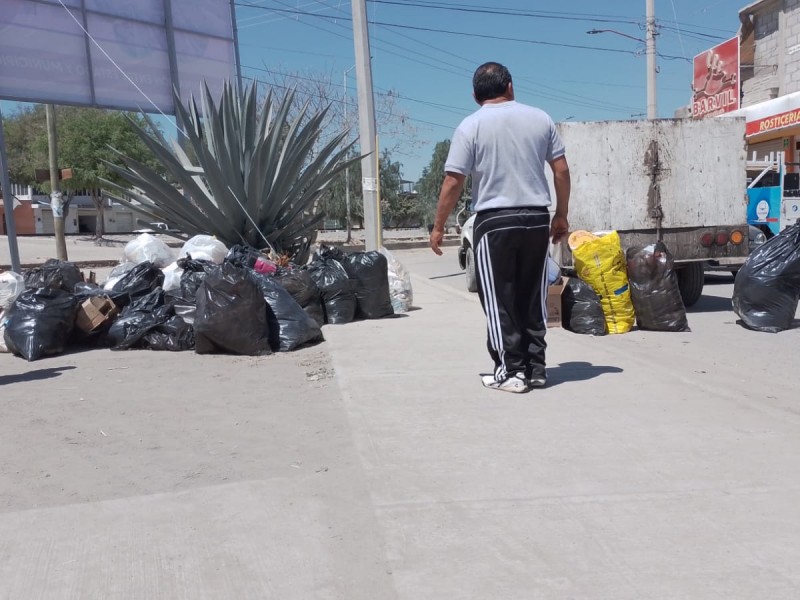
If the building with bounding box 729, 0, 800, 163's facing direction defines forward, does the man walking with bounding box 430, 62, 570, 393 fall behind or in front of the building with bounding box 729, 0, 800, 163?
in front

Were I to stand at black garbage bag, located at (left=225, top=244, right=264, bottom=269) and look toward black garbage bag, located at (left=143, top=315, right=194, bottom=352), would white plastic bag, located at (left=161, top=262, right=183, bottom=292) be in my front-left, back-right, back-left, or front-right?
front-right

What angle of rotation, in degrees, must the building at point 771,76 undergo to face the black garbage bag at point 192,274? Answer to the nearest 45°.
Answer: approximately 45° to its left

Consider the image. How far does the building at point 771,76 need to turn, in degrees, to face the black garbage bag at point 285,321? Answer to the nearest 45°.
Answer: approximately 45° to its left

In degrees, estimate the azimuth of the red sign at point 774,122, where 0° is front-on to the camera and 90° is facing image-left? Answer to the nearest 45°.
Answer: approximately 45°

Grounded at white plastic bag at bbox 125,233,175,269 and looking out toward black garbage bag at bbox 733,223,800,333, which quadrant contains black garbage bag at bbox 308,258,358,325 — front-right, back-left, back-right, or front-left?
front-right

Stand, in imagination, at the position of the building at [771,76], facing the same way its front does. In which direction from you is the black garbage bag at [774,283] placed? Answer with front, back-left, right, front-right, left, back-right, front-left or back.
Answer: front-left

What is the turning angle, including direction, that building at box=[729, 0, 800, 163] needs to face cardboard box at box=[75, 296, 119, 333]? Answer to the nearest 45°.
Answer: approximately 45° to its left

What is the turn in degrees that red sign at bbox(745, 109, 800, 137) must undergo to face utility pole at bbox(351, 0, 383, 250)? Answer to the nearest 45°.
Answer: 0° — it already faces it

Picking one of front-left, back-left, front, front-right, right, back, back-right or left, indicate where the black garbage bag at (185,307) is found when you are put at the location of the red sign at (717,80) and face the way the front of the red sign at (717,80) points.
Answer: front-left

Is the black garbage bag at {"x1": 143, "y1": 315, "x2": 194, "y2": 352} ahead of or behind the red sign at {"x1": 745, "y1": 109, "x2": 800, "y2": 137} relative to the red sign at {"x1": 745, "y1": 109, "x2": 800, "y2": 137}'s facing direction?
ahead

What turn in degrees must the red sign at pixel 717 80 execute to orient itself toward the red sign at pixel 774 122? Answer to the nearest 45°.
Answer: approximately 45° to its left

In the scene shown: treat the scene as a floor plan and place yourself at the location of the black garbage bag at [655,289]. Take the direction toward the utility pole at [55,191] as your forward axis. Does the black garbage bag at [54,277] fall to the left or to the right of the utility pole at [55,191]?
left

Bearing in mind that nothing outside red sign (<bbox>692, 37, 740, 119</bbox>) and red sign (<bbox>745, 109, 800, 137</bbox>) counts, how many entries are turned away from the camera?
0

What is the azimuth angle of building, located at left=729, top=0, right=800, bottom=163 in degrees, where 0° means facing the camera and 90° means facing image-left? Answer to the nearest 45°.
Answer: approximately 45°

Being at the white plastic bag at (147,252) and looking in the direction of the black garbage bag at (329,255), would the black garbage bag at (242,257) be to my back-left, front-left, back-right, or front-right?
front-right

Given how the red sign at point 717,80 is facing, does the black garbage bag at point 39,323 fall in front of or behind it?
in front

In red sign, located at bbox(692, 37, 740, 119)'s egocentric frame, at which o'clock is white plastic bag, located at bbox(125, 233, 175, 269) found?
The white plastic bag is roughly at 11 o'clock from the red sign.
